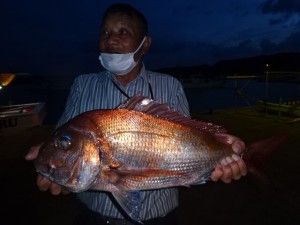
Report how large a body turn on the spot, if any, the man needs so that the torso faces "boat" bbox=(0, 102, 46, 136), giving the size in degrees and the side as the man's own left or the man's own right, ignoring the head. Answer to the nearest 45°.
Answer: approximately 135° to the man's own right

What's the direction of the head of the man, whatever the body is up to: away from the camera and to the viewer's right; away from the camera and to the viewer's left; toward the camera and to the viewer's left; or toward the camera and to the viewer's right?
toward the camera and to the viewer's left

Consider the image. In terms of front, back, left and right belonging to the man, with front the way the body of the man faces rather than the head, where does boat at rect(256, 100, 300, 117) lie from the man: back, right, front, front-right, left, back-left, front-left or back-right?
back-left

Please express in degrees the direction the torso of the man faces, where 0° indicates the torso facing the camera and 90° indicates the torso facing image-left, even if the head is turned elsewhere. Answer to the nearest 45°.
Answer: approximately 0°
